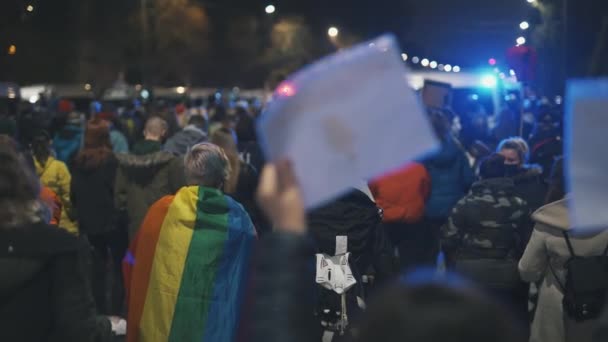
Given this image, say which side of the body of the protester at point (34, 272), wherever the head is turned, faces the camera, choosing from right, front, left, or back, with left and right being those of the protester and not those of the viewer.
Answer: back

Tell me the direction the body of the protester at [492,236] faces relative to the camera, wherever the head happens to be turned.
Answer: away from the camera

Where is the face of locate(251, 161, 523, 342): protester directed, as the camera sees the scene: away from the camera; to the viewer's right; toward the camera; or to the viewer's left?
away from the camera

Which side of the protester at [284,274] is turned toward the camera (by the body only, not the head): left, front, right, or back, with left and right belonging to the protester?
back

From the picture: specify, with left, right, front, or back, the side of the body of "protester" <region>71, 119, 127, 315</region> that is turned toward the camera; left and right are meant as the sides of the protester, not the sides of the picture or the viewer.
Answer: back

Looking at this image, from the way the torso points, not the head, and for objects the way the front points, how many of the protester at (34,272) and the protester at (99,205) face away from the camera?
2

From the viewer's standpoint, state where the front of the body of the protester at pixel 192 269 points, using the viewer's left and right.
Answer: facing away from the viewer

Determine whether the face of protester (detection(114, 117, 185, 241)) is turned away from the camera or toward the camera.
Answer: away from the camera

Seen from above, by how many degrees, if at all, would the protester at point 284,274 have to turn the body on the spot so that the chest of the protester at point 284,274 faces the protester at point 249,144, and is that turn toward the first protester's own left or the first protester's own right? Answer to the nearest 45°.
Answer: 0° — they already face them

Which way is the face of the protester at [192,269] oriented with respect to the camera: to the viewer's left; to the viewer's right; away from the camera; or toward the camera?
away from the camera
